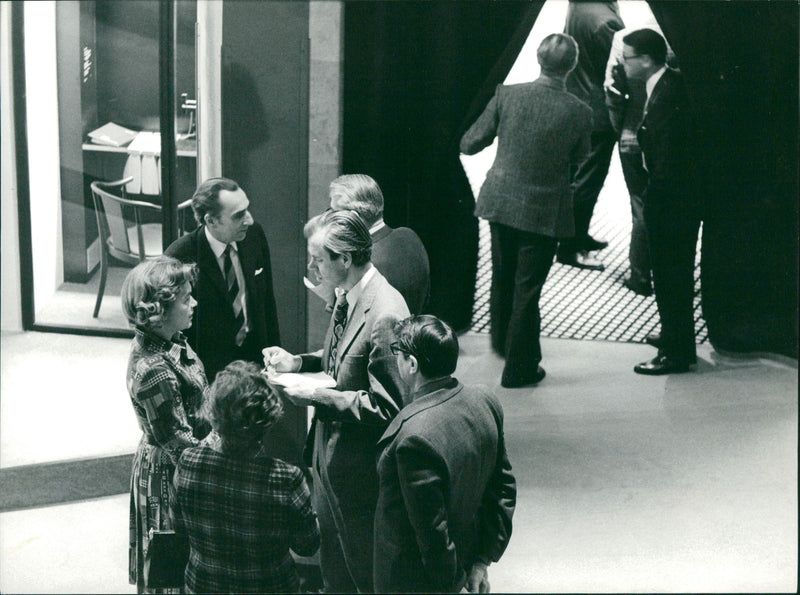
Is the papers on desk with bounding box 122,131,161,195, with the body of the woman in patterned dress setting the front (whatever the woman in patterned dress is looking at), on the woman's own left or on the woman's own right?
on the woman's own left

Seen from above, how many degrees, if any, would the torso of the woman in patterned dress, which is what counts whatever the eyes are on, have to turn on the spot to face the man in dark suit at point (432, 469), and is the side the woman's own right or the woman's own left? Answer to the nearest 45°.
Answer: approximately 45° to the woman's own right

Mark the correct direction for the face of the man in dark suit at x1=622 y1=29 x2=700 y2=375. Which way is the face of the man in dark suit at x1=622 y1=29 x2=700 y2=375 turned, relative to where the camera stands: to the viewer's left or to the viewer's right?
to the viewer's left

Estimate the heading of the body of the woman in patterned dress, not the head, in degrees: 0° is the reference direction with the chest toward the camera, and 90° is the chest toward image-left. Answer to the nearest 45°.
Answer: approximately 270°

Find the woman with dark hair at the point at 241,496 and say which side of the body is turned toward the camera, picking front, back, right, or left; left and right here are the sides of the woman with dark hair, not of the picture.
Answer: back

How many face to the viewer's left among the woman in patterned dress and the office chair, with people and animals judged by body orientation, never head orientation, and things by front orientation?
0

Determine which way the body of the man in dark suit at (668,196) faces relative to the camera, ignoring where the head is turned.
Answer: to the viewer's left

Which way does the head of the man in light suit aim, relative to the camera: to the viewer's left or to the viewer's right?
to the viewer's left

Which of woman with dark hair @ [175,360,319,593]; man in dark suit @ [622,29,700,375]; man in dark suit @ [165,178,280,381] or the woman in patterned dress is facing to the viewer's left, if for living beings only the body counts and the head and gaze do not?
man in dark suit @ [622,29,700,375]

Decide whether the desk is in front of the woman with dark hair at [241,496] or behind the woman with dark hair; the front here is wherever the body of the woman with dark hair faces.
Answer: in front

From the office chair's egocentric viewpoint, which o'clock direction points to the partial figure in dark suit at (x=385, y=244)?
The partial figure in dark suit is roughly at 3 o'clock from the office chair.

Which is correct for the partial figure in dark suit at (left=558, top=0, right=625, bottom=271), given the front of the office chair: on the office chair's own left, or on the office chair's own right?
on the office chair's own right

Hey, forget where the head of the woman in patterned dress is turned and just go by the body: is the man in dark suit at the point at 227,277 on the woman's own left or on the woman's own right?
on the woman's own left
